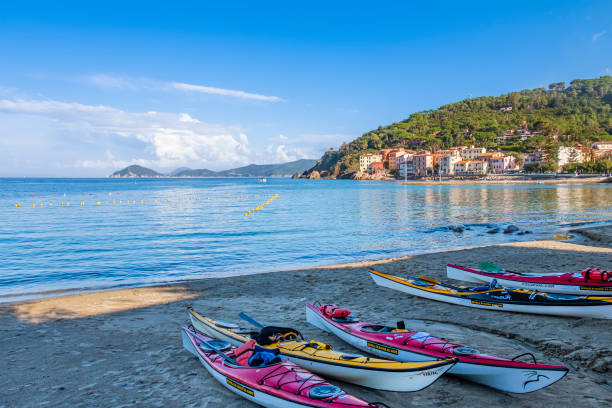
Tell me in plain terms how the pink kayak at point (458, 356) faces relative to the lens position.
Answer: facing the viewer and to the right of the viewer

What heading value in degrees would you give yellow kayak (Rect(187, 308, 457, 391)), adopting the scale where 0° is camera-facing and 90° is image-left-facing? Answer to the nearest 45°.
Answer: approximately 315°

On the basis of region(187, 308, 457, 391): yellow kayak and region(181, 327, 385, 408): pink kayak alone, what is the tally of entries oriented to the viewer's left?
0

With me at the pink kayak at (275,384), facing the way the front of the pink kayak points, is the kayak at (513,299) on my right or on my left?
on my left

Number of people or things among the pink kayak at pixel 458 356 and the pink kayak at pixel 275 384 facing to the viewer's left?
0
